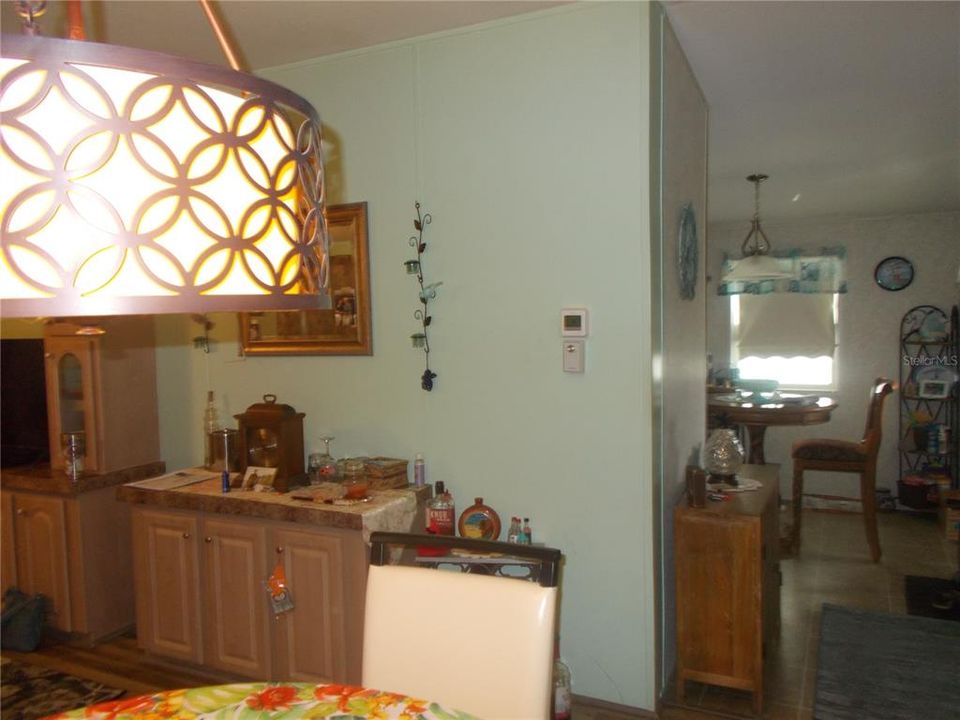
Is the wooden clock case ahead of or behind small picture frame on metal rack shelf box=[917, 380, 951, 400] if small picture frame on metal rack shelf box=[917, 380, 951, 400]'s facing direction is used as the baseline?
ahead

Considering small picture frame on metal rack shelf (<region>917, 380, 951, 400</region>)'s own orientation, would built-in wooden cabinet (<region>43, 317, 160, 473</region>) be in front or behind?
in front

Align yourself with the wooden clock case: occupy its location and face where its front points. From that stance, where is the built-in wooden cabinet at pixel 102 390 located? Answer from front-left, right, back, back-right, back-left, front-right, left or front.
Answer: right

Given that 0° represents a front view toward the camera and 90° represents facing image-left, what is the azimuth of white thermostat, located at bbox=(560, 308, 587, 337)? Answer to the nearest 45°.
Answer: approximately 0°

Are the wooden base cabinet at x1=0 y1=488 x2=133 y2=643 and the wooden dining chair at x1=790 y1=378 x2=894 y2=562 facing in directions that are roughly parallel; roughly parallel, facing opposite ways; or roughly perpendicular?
roughly perpendicular

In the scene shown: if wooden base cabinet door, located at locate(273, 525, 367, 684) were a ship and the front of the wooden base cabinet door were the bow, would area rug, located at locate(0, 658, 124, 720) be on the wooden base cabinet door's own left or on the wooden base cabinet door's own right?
on the wooden base cabinet door's own right

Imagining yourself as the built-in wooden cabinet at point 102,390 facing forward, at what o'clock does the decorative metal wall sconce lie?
The decorative metal wall sconce is roughly at 9 o'clock from the built-in wooden cabinet.

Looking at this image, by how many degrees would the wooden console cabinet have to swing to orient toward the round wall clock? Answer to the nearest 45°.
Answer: approximately 90° to its left

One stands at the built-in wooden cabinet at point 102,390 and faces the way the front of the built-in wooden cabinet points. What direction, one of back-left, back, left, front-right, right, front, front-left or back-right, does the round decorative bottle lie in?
left

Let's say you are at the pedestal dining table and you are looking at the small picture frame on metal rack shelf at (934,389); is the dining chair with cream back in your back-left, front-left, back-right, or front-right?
back-right

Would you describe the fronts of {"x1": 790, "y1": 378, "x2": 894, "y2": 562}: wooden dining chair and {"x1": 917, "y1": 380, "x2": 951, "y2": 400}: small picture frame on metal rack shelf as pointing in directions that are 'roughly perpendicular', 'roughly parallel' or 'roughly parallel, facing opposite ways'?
roughly perpendicular

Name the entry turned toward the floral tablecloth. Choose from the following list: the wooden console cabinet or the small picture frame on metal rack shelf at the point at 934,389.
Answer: the small picture frame on metal rack shelf

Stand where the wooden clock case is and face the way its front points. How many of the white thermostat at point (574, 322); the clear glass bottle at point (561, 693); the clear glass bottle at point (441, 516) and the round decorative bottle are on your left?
4

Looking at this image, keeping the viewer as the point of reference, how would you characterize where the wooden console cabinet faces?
facing to the right of the viewer
